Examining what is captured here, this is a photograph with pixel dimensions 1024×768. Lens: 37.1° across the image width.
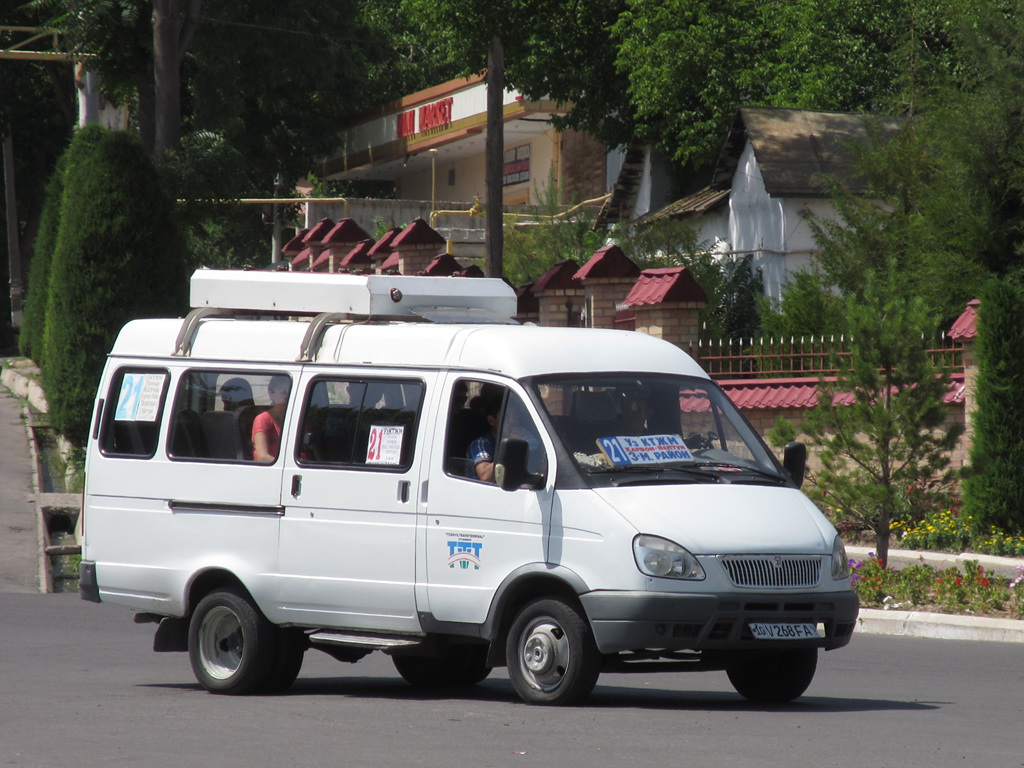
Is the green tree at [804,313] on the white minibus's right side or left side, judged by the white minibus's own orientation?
on its left

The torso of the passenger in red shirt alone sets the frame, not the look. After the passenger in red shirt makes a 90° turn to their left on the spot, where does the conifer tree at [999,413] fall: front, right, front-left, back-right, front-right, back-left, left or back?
front

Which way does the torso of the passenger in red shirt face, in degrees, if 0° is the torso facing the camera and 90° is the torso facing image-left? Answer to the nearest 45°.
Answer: approximately 315°

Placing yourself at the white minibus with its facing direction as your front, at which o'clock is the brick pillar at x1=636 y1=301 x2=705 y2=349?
The brick pillar is roughly at 8 o'clock from the white minibus.

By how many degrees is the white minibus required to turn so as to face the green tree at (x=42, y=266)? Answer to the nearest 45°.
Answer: approximately 135° to its left

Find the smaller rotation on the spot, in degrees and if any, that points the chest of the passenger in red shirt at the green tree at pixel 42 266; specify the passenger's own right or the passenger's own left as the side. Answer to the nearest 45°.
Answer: approximately 135° to the passenger's own left

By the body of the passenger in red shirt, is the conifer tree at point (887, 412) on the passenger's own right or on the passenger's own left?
on the passenger's own left

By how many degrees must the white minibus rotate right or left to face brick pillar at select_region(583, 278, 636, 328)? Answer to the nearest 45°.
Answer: approximately 135° to its left

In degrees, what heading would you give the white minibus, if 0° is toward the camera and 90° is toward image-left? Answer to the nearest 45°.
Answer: approximately 315°

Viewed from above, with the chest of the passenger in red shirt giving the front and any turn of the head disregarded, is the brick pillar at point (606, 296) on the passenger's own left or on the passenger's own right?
on the passenger's own left

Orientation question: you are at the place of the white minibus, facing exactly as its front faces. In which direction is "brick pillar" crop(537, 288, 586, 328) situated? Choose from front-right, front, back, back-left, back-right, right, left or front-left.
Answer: back-left

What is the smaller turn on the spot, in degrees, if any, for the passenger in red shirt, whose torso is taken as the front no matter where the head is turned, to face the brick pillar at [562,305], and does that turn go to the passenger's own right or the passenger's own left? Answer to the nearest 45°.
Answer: approximately 135° to the passenger's own left

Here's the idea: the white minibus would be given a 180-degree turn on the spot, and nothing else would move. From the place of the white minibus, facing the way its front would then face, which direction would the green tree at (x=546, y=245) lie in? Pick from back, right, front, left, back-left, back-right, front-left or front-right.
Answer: front-right

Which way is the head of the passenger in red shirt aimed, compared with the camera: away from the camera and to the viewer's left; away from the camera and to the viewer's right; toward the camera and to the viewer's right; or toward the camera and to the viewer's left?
toward the camera and to the viewer's right

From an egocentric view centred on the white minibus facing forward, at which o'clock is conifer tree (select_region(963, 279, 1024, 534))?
The conifer tree is roughly at 9 o'clock from the white minibus.

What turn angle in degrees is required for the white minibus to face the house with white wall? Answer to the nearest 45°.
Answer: approximately 135° to its left
